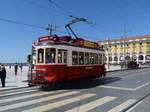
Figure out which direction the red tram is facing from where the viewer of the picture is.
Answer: facing the viewer and to the left of the viewer
